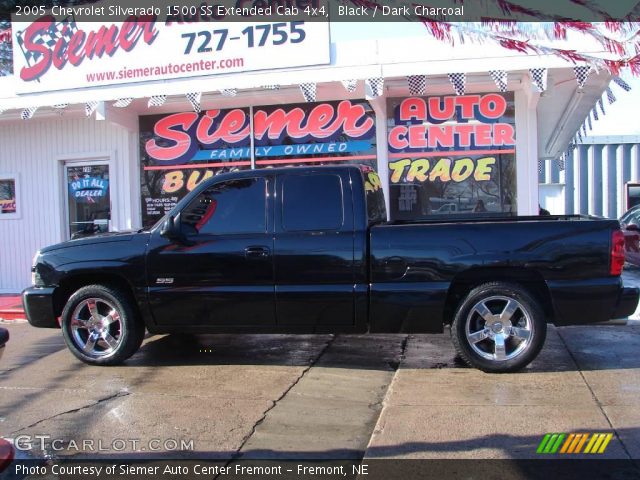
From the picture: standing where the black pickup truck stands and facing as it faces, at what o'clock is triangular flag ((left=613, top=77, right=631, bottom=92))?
The triangular flag is roughly at 5 o'clock from the black pickup truck.

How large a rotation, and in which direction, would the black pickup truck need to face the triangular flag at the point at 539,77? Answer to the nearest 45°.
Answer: approximately 135° to its right

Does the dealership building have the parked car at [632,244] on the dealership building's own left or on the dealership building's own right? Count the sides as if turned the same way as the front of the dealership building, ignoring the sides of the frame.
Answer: on the dealership building's own left

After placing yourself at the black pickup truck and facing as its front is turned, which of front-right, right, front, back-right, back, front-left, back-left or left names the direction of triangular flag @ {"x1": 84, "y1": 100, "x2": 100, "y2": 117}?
front-right

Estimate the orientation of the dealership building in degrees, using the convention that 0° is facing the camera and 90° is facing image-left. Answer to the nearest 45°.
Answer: approximately 0°

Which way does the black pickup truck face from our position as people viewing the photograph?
facing to the left of the viewer

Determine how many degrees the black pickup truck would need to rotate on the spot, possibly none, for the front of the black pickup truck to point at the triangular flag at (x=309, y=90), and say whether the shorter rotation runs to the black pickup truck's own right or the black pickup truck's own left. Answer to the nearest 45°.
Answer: approximately 90° to the black pickup truck's own right

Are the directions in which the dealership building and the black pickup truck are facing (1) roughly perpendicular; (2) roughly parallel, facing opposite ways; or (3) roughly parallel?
roughly perpendicular

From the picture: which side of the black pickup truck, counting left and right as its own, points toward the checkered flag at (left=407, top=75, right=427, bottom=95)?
right

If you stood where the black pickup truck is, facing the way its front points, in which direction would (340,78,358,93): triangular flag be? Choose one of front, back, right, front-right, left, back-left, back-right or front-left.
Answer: right

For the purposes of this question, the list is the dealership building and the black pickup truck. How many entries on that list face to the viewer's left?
1
